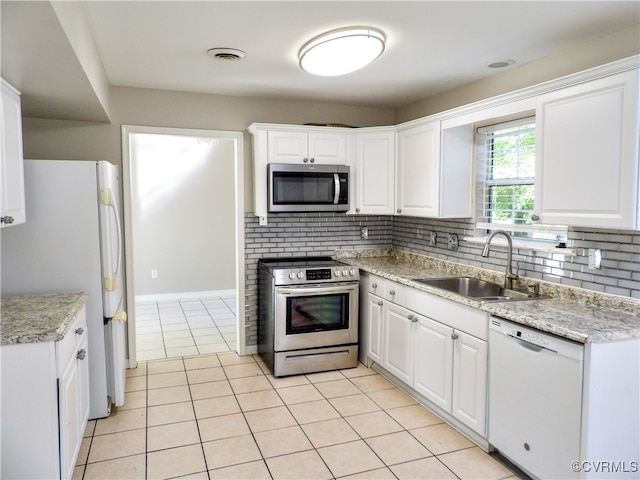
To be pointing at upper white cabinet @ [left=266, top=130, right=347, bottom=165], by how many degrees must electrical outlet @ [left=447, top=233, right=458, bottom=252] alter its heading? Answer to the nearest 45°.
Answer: approximately 45° to its right

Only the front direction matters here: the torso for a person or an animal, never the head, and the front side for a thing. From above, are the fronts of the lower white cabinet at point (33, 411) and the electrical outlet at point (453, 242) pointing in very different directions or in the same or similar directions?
very different directions

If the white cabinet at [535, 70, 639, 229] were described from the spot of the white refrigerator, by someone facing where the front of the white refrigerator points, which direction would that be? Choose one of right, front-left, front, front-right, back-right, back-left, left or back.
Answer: front-right

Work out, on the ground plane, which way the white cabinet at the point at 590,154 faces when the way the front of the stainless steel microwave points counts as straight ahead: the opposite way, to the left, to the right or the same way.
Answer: to the right

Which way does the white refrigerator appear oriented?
to the viewer's right

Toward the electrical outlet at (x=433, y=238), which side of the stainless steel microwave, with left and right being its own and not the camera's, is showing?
left

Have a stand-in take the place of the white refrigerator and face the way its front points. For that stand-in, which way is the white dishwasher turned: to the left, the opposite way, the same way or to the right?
the opposite way

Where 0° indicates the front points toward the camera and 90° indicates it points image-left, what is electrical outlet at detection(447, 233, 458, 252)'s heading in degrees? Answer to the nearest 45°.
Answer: approximately 45°

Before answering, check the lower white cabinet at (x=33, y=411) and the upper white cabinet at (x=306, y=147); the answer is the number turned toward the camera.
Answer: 1

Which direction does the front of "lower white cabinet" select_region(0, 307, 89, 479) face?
to the viewer's right

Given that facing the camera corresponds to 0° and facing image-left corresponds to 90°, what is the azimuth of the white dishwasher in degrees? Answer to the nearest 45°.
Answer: approximately 45°

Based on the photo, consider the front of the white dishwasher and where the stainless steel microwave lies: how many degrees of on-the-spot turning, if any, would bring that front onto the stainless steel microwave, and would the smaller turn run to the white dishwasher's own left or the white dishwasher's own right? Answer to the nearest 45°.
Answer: approximately 90° to the white dishwasher's own right

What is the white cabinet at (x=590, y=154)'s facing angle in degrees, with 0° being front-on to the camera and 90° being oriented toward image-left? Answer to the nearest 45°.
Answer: approximately 45°

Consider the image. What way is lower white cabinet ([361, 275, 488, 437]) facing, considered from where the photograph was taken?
facing the viewer and to the left of the viewer
